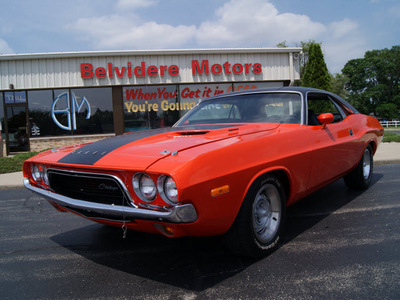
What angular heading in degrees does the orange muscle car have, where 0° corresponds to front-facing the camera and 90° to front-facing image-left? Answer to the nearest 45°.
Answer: approximately 45°

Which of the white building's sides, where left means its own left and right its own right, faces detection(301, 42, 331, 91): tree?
left

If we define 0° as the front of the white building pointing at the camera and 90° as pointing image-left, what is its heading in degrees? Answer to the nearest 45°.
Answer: approximately 0°

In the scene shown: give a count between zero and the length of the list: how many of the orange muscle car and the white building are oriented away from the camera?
0

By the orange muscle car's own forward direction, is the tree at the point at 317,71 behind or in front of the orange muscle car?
behind

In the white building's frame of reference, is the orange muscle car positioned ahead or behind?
ahead

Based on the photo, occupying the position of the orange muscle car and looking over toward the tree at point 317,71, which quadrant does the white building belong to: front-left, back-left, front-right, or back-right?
front-left

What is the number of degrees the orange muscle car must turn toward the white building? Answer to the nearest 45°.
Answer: approximately 135° to its right

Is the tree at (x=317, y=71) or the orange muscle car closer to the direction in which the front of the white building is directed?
the orange muscle car
